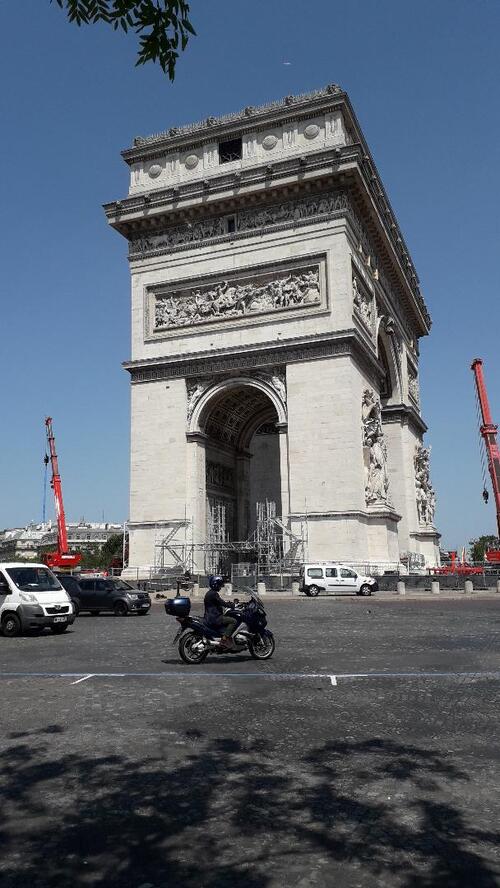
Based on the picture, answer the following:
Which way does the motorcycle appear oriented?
to the viewer's right

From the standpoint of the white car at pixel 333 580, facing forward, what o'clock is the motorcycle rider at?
The motorcycle rider is roughly at 3 o'clock from the white car.

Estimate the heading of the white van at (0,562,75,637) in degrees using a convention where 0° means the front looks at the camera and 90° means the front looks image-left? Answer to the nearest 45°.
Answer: approximately 315°

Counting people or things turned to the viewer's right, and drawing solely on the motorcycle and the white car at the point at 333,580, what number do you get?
2

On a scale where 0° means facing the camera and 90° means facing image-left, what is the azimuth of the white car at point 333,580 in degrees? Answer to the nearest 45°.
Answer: approximately 270°

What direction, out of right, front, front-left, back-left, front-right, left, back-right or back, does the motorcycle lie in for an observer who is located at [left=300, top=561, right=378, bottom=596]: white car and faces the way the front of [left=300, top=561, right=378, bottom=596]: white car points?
right

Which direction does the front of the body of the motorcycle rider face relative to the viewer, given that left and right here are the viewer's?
facing to the right of the viewer

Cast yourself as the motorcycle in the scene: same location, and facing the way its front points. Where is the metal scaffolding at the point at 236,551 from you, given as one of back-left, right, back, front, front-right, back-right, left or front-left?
left

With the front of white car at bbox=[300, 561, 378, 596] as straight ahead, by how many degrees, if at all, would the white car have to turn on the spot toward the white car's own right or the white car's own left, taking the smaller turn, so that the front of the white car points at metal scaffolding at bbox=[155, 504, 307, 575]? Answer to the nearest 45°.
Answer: approximately 135° to the white car's own left

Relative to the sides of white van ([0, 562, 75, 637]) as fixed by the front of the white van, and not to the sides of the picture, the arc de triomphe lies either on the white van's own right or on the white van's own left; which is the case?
on the white van's own left

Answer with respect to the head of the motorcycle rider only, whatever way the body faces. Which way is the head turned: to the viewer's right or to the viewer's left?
to the viewer's right
